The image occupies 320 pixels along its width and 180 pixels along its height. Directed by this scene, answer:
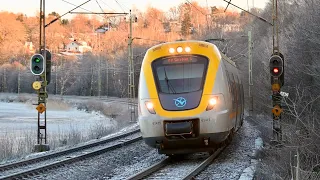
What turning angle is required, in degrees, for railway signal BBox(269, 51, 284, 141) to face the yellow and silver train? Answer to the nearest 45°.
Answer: approximately 45° to its right

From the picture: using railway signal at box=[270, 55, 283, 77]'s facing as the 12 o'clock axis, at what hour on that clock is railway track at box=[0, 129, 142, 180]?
The railway track is roughly at 2 o'clock from the railway signal.

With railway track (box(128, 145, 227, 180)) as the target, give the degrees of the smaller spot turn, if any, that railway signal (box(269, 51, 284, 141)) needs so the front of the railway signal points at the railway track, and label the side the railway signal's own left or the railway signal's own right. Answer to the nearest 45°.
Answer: approximately 45° to the railway signal's own right

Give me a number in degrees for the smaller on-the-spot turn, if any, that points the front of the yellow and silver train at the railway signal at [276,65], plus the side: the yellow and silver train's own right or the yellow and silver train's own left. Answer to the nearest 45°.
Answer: approximately 135° to the yellow and silver train's own left

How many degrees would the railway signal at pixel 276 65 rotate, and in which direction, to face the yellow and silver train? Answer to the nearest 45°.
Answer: approximately 45° to its right

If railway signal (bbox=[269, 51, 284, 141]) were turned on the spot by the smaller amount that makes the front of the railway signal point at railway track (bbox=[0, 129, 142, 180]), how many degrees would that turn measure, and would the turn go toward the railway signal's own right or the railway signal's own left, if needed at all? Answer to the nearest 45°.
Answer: approximately 45° to the railway signal's own right

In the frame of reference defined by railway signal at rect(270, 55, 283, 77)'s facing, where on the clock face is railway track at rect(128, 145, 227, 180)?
The railway track is roughly at 1 o'clock from the railway signal.

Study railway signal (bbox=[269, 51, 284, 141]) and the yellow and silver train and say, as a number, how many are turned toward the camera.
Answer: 2

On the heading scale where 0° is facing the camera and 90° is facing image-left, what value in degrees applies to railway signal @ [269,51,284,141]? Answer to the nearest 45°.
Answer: approximately 0°
